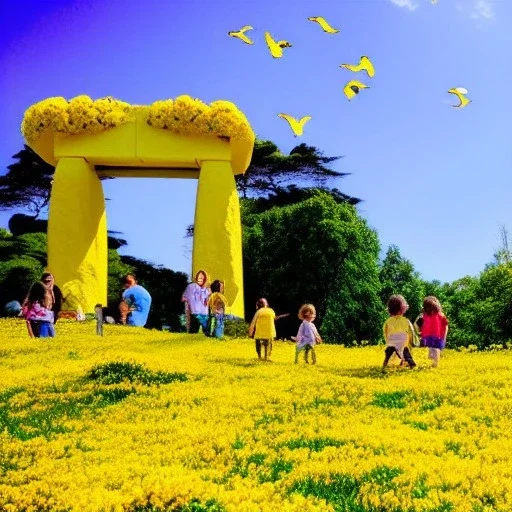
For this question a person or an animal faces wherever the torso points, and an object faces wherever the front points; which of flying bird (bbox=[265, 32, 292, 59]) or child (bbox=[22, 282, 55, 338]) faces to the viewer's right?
the flying bird

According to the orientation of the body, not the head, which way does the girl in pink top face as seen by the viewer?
away from the camera

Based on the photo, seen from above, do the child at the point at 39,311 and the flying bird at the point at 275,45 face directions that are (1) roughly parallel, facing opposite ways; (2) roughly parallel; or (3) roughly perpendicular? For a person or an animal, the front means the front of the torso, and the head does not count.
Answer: roughly perpendicular

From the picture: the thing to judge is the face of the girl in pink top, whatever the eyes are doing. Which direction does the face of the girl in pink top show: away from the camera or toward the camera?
away from the camera

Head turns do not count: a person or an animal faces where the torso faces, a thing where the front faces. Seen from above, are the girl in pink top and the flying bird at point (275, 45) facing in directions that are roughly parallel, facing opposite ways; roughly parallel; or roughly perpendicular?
roughly perpendicular

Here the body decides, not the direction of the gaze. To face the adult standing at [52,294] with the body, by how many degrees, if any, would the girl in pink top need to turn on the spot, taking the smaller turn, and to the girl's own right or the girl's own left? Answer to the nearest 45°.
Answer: approximately 90° to the girl's own left

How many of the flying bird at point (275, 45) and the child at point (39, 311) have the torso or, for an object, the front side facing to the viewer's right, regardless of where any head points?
1

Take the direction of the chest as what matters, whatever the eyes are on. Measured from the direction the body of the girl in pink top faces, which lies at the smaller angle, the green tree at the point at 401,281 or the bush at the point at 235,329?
the green tree

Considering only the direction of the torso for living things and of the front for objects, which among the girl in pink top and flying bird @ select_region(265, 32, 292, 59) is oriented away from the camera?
the girl in pink top

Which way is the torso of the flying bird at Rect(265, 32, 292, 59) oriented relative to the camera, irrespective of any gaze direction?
to the viewer's right
